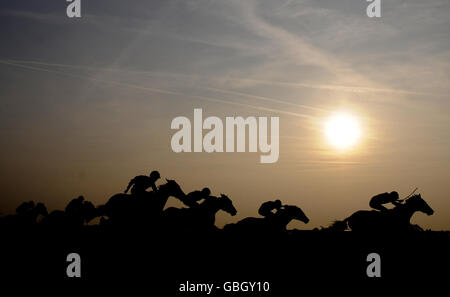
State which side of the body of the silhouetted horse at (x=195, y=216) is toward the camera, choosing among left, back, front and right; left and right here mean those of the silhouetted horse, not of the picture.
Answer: right

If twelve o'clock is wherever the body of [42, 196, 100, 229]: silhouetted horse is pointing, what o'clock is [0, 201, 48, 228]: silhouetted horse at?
[0, 201, 48, 228]: silhouetted horse is roughly at 7 o'clock from [42, 196, 100, 229]: silhouetted horse.

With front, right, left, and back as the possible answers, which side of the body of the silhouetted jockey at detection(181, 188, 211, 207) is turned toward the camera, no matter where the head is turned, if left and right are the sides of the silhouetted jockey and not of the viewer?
right

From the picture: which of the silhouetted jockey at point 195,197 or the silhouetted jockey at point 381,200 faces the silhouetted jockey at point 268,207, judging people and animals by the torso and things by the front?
the silhouetted jockey at point 195,197

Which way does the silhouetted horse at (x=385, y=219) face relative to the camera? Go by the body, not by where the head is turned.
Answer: to the viewer's right

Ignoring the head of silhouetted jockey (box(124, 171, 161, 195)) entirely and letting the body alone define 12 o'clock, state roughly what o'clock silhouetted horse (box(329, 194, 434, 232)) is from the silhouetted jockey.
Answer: The silhouetted horse is roughly at 12 o'clock from the silhouetted jockey.

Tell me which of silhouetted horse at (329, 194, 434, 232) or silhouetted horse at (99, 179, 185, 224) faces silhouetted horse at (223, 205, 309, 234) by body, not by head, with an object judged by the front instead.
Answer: silhouetted horse at (99, 179, 185, 224)

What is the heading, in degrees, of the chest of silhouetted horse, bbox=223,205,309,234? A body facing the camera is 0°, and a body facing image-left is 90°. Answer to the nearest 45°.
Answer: approximately 270°

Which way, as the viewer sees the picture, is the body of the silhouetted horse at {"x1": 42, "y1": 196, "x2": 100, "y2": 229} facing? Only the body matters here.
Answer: to the viewer's right

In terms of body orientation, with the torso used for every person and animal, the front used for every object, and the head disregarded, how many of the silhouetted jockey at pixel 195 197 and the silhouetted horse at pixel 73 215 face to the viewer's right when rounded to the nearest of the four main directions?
2

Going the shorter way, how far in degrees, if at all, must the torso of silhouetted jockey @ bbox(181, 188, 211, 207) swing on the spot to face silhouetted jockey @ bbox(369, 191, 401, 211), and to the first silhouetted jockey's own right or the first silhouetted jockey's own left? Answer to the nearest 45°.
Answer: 0° — they already face them
